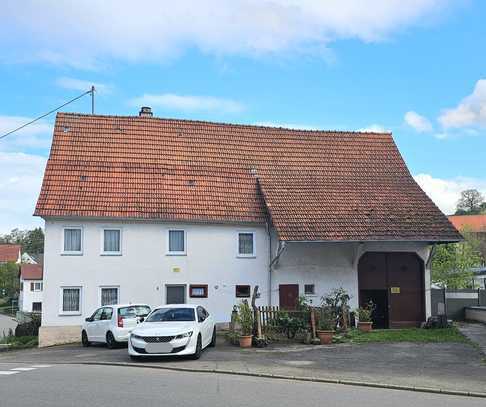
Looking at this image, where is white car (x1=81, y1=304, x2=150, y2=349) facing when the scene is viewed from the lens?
facing away from the viewer and to the left of the viewer

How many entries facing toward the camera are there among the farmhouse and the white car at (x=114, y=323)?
1

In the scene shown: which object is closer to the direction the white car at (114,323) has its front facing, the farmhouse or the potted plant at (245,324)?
the farmhouse

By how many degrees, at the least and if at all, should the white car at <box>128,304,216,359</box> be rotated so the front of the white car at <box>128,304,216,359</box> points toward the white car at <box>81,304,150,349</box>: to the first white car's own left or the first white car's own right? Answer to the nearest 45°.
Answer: approximately 135° to the first white car's own right

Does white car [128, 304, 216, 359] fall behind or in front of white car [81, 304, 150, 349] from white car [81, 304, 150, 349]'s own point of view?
behind

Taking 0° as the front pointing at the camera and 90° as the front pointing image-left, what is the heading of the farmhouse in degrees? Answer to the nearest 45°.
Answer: approximately 0°

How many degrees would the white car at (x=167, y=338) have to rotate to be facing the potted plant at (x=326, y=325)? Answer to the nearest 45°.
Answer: approximately 90° to its left

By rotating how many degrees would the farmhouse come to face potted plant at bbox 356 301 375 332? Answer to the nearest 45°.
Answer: approximately 90° to its left
